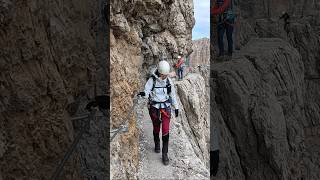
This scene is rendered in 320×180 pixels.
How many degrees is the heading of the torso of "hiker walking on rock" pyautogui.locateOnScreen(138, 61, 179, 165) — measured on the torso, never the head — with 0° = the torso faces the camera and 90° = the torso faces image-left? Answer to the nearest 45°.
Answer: approximately 0°

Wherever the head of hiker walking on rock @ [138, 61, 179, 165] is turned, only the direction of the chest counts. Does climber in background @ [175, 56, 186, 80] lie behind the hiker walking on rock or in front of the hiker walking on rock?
behind
